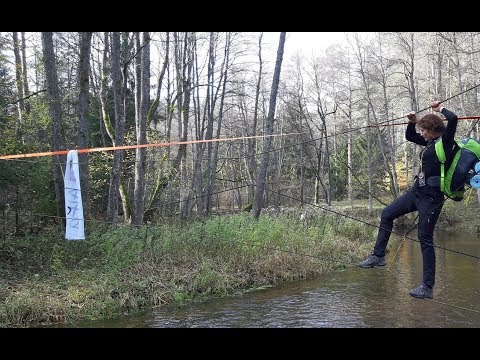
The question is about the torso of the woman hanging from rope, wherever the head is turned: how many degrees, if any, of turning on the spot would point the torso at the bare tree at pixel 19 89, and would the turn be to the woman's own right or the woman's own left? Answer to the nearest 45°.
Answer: approximately 45° to the woman's own right

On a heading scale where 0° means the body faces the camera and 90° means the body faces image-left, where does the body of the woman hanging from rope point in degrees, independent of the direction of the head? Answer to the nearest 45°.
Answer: approximately 90°

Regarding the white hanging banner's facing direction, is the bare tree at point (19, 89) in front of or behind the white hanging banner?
behind

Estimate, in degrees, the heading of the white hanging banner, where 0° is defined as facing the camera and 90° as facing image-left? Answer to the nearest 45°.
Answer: approximately 0°

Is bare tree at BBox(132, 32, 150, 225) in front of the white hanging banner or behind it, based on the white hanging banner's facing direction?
behind

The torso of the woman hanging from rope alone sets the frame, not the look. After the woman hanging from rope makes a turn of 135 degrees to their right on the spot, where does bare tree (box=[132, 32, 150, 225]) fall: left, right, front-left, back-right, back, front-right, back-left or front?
left
